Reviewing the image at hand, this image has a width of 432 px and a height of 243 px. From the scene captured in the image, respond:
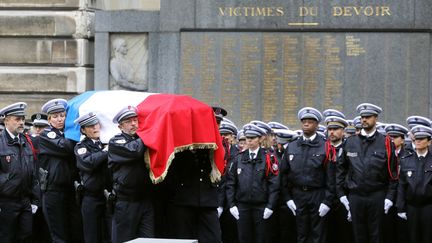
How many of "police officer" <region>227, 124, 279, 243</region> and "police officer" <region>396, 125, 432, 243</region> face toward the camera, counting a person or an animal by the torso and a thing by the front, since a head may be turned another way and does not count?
2

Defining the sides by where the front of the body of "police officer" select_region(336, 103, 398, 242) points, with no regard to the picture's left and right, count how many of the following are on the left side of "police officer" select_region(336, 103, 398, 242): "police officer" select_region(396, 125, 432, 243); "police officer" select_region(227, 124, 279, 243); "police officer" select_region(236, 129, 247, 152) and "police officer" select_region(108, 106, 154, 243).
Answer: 1

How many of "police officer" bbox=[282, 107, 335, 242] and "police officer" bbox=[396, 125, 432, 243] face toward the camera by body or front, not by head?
2

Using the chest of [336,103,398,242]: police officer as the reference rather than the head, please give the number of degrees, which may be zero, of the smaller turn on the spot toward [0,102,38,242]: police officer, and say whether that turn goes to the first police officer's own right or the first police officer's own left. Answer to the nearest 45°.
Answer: approximately 90° to the first police officer's own right

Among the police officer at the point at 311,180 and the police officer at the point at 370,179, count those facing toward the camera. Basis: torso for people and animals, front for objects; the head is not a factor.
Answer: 2
